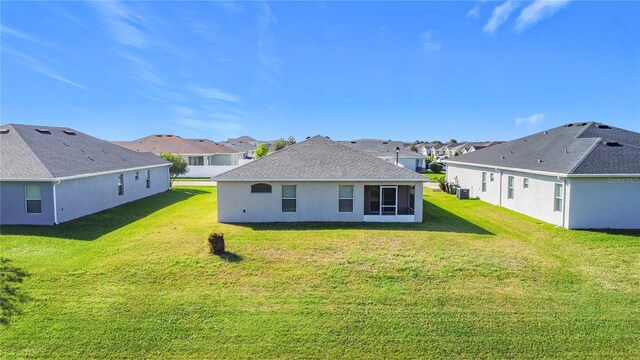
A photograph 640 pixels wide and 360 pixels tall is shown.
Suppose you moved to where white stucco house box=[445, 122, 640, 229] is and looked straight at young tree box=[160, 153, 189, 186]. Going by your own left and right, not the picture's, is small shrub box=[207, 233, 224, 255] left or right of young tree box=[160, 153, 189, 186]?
left

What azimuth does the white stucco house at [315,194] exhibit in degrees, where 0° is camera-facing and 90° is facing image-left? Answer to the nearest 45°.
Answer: approximately 180°
